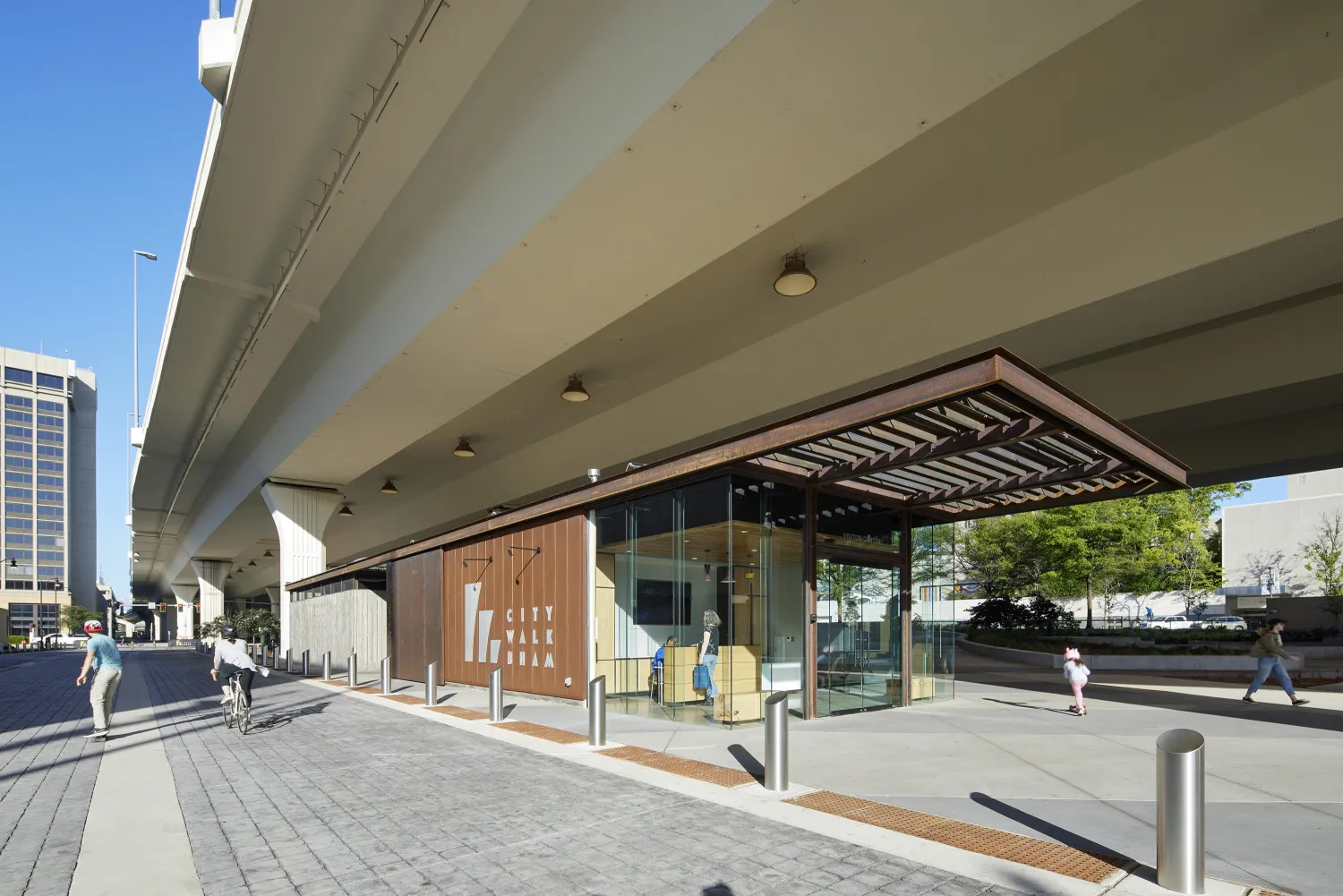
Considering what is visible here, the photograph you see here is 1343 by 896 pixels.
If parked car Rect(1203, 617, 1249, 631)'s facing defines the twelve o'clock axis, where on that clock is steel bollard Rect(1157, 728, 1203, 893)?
The steel bollard is roughly at 9 o'clock from the parked car.

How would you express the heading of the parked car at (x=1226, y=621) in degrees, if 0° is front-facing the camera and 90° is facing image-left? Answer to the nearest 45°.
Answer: approximately 90°

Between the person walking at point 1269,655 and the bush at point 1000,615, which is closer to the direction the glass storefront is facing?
the person walking

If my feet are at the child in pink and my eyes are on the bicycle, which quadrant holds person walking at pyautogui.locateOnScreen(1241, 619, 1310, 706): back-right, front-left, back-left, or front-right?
back-right

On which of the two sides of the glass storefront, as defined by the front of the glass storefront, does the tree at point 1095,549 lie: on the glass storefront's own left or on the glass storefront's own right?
on the glass storefront's own left

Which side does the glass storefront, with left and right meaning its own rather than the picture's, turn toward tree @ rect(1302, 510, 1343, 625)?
left

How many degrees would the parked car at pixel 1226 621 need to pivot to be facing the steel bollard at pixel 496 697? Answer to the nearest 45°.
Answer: approximately 90° to its left
